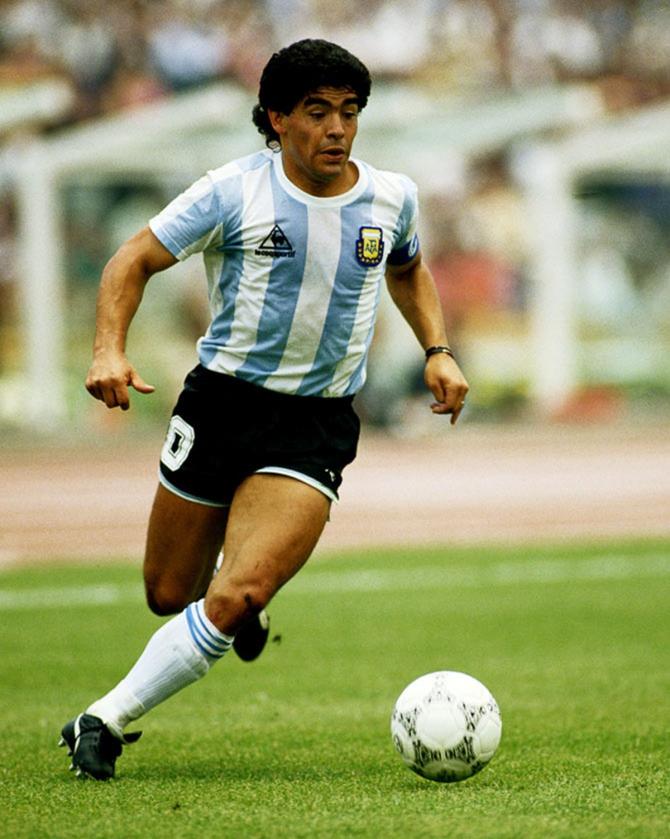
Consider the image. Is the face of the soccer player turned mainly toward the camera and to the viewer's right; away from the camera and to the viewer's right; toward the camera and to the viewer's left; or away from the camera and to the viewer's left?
toward the camera and to the viewer's right

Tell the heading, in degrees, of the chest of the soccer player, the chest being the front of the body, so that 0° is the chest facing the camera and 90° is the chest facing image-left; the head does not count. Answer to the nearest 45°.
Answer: approximately 315°
